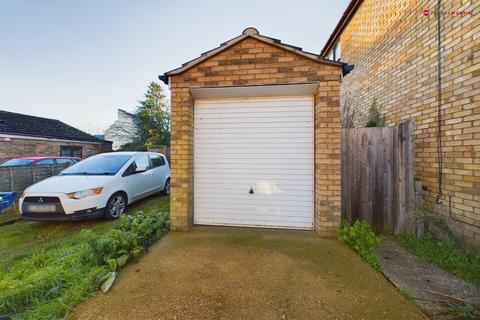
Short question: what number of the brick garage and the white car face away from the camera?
0

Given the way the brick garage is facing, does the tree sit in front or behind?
behind

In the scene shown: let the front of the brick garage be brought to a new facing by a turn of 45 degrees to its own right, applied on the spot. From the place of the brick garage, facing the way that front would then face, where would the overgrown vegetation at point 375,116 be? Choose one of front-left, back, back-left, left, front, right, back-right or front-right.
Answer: back

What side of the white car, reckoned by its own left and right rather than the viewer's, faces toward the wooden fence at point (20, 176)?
right

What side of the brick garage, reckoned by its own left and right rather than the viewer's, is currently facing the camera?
front

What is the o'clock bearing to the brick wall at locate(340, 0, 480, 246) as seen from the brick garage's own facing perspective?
The brick wall is roughly at 9 o'clock from the brick garage.

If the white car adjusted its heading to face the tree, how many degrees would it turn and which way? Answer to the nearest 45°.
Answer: approximately 135° to its right

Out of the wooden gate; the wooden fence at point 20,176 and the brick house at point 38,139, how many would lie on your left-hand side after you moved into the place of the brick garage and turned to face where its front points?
1

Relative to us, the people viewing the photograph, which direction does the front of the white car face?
facing the viewer and to the left of the viewer

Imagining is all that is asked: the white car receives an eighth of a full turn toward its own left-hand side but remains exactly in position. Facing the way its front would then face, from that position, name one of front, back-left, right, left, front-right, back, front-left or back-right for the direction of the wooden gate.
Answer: front-left
